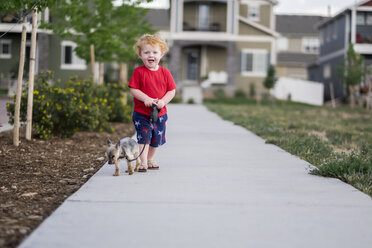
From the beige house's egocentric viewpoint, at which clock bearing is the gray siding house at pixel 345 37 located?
The gray siding house is roughly at 9 o'clock from the beige house.

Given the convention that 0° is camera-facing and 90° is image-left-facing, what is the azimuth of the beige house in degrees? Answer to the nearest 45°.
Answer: approximately 0°

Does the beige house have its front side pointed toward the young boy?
yes

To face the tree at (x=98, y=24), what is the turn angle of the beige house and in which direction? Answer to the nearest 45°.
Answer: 0° — it already faces it

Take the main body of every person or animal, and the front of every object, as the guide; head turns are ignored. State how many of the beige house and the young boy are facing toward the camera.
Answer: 2
